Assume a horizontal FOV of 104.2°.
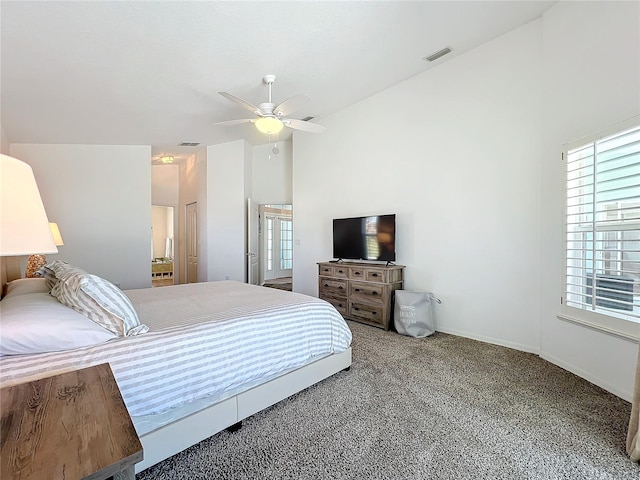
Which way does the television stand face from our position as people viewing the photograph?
facing the viewer and to the left of the viewer

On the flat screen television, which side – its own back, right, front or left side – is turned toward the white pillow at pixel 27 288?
front

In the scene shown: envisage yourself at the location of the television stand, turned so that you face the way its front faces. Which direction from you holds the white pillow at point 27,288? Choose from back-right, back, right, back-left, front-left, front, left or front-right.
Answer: front

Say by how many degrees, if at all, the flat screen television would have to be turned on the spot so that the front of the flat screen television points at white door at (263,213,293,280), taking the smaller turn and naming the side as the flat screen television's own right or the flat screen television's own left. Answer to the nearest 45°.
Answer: approximately 90° to the flat screen television's own right

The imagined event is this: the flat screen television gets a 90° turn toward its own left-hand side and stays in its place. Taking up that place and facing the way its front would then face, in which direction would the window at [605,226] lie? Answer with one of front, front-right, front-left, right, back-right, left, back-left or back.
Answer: front

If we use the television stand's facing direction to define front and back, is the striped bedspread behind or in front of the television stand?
in front

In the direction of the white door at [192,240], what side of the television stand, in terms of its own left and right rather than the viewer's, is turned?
right

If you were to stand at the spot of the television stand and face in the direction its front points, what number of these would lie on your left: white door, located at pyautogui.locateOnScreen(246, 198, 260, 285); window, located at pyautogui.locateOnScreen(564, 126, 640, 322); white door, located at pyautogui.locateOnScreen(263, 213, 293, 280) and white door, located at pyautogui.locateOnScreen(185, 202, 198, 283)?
1

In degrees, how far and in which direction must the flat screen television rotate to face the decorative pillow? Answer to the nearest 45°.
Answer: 0° — it already faces it

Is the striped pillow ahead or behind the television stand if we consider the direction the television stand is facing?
ahead
